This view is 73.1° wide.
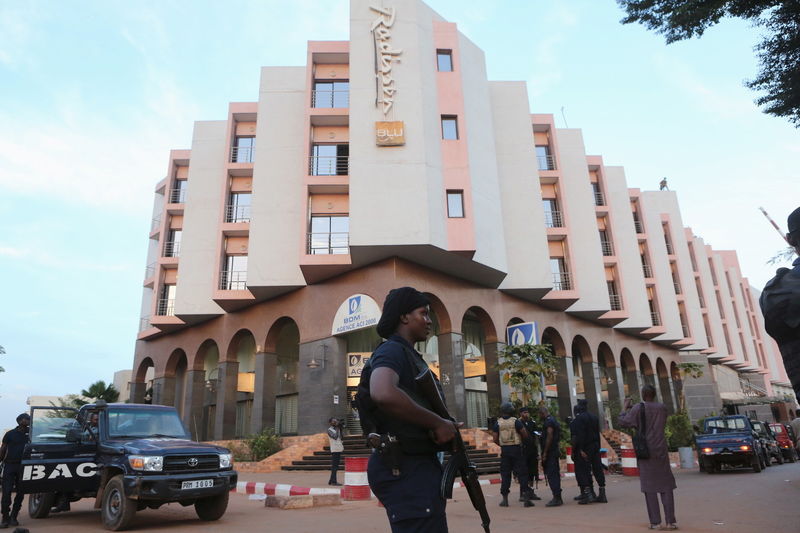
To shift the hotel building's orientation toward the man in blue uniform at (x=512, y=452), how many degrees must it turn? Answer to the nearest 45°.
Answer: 0° — it already faces them

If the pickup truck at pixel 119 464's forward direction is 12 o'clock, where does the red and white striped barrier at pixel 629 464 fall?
The red and white striped barrier is roughly at 10 o'clock from the pickup truck.

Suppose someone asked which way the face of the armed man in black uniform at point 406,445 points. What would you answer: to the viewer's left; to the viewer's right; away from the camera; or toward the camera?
to the viewer's right

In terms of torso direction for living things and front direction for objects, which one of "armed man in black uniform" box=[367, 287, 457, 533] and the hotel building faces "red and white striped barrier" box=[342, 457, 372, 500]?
the hotel building

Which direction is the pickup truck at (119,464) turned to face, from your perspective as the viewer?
facing the viewer and to the right of the viewer

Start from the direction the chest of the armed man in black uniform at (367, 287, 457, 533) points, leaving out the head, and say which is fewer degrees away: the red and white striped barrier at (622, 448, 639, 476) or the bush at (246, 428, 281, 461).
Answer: the red and white striped barrier

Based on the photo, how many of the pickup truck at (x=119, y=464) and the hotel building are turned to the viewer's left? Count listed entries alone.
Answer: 0

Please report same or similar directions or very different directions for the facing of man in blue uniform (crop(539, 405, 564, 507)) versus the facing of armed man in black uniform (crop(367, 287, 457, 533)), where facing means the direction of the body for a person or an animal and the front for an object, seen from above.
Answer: very different directions
